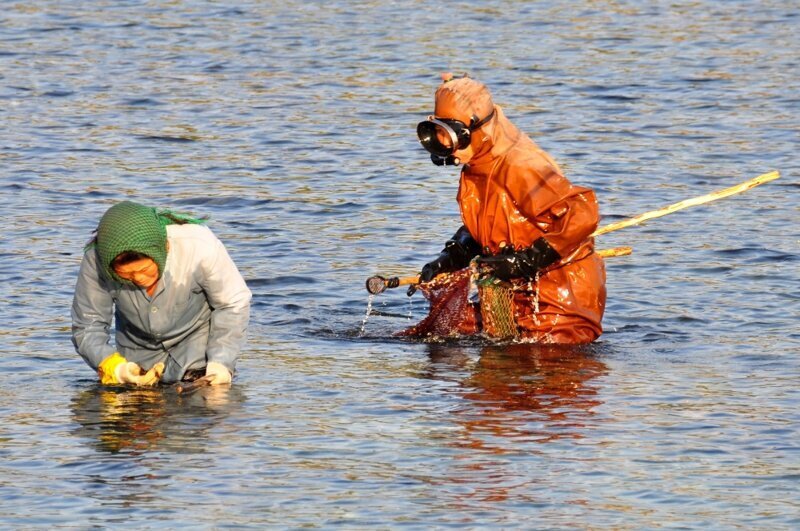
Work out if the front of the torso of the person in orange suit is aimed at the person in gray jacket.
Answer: yes

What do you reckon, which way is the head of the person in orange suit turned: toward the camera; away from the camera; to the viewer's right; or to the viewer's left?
to the viewer's left

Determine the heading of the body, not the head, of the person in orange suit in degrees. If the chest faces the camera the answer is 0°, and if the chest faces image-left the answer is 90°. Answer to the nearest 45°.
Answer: approximately 45°

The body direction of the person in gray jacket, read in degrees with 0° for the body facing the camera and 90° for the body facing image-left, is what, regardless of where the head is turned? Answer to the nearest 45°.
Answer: approximately 0°

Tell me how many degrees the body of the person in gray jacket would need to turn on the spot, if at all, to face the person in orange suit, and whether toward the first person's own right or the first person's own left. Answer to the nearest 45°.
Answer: approximately 135° to the first person's own left
